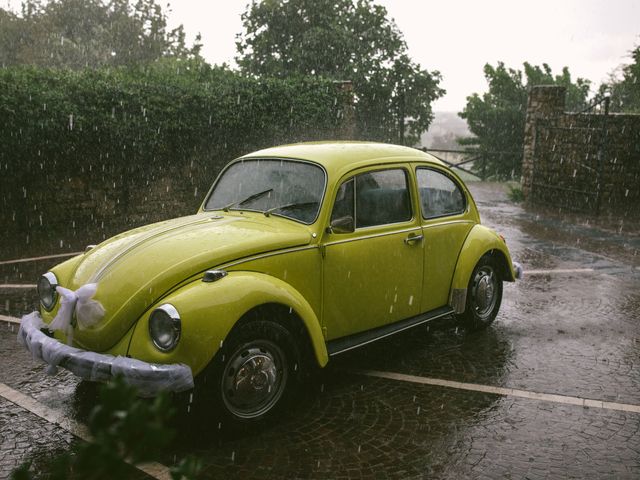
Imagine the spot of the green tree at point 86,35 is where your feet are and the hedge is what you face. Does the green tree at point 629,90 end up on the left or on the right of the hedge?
left

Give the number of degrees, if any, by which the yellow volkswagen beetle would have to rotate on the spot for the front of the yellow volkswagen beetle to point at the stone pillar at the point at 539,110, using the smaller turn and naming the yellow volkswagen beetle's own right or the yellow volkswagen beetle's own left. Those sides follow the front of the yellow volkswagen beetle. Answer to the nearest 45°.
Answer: approximately 180°

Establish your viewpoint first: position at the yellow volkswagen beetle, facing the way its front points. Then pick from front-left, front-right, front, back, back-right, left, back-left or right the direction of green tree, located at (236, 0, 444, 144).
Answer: back-right

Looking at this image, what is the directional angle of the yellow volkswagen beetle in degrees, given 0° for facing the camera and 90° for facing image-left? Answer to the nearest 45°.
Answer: approximately 45°

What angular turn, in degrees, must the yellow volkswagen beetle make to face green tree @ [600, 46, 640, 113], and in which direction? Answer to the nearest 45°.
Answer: approximately 180°

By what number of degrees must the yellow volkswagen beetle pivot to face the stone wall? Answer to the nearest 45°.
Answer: approximately 180°

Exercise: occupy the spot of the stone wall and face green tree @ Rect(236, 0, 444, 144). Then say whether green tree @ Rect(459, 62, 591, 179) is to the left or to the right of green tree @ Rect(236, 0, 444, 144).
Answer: right
